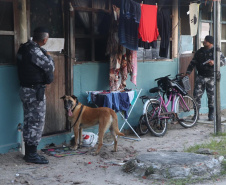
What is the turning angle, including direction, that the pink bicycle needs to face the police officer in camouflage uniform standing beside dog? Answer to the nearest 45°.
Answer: approximately 180°

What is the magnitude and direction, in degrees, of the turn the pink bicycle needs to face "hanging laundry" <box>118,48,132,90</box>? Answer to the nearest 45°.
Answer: approximately 180°

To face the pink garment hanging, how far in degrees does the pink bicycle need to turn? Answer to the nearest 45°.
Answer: approximately 180°

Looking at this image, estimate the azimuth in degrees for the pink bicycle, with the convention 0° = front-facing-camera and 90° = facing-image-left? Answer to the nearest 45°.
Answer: approximately 225°

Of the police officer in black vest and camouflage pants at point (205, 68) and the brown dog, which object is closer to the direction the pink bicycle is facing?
the police officer in black vest and camouflage pants

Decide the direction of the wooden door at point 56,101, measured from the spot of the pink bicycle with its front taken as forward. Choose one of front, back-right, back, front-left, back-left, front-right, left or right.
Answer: back

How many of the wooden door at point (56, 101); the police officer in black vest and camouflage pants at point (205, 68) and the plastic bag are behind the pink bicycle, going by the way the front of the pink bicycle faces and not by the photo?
2
